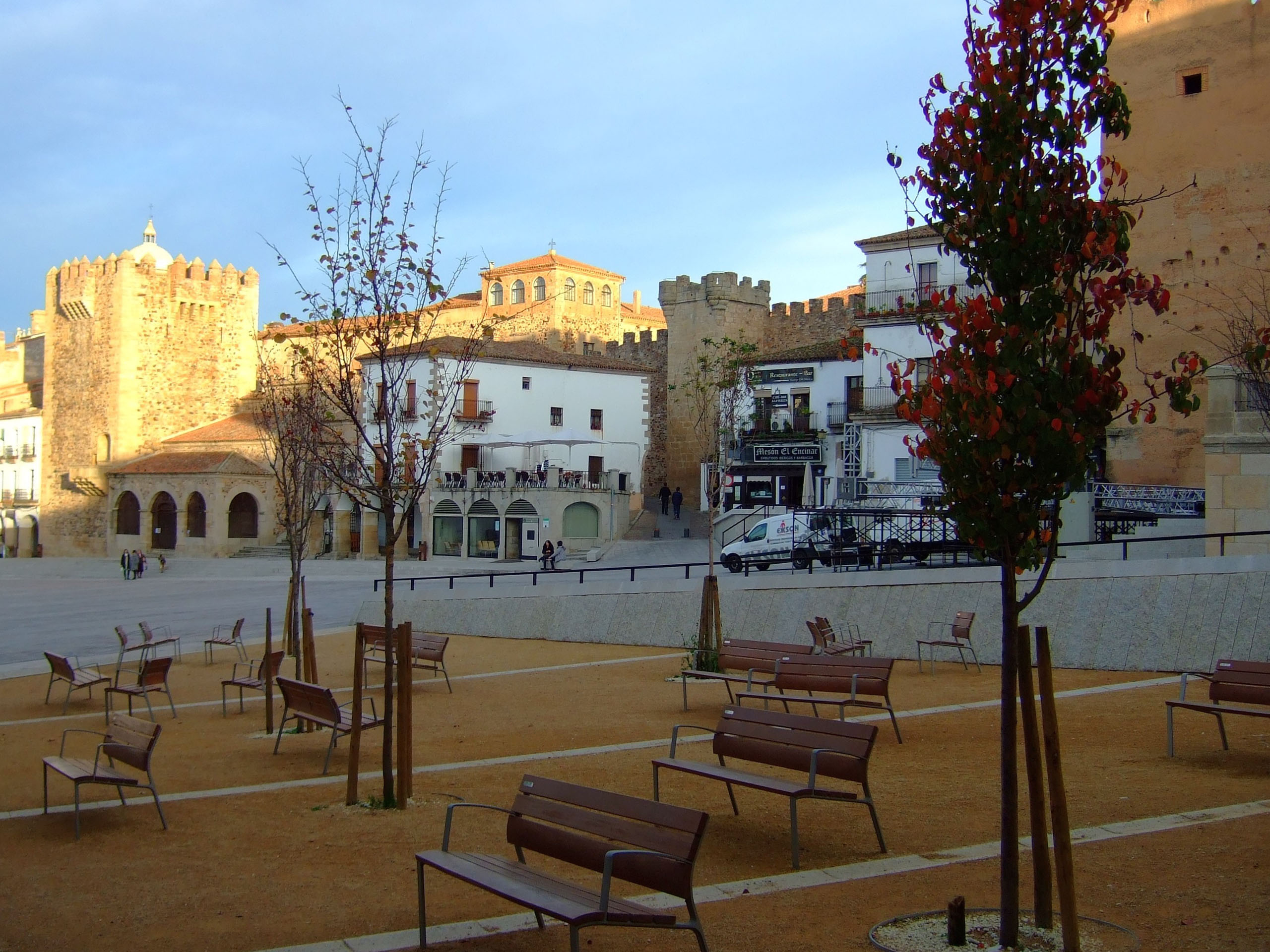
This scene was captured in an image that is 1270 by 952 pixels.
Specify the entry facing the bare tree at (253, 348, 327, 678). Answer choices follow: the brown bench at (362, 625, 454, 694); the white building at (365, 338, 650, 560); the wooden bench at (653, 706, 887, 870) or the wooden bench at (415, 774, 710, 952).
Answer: the white building

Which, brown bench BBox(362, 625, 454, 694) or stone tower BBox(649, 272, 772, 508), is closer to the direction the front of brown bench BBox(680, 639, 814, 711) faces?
the brown bench

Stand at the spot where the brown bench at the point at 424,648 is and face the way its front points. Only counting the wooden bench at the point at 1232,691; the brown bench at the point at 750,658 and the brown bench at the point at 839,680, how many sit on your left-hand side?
3

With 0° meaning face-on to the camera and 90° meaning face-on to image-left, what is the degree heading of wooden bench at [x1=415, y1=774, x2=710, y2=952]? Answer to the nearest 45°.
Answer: approximately 45°

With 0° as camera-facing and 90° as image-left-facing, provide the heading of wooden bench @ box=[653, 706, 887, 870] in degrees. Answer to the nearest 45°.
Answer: approximately 45°

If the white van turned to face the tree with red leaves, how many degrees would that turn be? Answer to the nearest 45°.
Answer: approximately 90° to its left

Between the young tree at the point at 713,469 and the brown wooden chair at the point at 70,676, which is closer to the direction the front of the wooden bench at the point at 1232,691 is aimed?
the brown wooden chair

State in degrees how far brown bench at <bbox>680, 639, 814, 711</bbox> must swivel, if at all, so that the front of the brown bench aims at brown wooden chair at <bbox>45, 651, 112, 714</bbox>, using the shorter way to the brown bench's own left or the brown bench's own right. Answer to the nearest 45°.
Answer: approximately 45° to the brown bench's own right

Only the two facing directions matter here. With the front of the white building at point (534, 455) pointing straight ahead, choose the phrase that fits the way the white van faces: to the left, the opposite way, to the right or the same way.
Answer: to the right

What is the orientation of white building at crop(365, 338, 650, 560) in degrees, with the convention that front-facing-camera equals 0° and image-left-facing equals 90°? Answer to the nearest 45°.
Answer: approximately 0°
